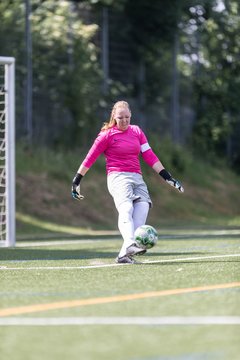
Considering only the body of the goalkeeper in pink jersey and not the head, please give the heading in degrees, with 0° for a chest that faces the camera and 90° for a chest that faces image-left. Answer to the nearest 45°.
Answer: approximately 315°
